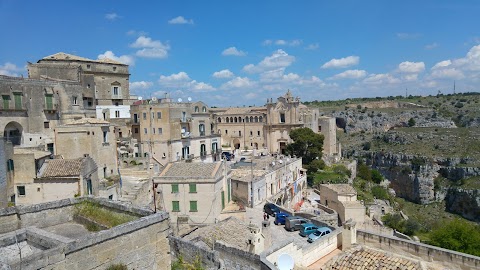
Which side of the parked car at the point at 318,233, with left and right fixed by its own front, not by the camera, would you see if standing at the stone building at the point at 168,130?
right

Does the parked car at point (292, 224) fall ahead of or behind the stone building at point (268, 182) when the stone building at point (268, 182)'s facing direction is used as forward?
ahead

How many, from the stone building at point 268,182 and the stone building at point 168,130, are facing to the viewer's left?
0

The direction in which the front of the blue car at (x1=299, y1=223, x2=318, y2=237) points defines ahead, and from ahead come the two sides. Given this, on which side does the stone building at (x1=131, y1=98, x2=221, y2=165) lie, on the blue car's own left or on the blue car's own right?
on the blue car's own right

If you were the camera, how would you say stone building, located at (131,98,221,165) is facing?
facing the viewer and to the right of the viewer

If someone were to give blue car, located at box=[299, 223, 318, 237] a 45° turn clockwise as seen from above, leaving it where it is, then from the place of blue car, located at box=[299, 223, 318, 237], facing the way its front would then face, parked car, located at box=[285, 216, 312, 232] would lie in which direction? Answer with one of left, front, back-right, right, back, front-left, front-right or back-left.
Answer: front-right

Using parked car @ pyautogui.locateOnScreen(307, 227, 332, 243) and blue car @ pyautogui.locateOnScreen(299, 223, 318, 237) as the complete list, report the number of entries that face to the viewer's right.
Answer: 0

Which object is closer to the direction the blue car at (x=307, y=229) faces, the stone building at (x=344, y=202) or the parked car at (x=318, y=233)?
the parked car

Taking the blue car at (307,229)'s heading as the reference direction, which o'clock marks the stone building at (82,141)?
The stone building is roughly at 2 o'clock from the blue car.

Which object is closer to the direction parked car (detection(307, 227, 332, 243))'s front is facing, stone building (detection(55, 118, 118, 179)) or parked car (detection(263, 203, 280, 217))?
the stone building

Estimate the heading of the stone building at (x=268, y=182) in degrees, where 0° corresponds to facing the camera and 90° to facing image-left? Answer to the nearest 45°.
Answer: approximately 315°

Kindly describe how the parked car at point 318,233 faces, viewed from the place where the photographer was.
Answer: facing the viewer and to the left of the viewer
